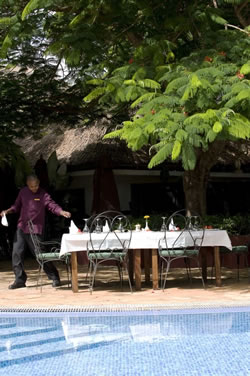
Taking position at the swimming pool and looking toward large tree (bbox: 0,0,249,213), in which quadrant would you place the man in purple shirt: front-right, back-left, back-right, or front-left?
front-left

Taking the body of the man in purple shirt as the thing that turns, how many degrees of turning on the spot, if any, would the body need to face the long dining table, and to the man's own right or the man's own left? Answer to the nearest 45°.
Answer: approximately 45° to the man's own left

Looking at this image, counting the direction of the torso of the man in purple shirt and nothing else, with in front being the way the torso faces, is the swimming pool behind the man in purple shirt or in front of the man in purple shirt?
in front
